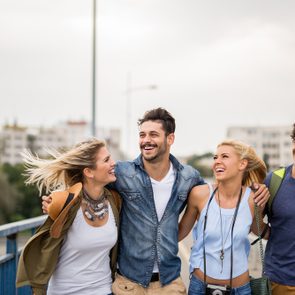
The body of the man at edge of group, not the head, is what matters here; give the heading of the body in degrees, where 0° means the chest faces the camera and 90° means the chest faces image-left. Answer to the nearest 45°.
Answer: approximately 0°

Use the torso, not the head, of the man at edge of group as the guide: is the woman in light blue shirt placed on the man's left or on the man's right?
on the man's right

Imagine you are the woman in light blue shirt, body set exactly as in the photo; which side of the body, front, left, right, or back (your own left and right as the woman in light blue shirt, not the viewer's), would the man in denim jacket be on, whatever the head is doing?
right

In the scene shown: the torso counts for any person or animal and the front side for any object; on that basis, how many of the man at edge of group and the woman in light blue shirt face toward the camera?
2

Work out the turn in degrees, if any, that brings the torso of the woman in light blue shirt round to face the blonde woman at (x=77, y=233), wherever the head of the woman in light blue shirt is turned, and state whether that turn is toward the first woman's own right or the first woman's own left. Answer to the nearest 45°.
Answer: approximately 90° to the first woman's own right

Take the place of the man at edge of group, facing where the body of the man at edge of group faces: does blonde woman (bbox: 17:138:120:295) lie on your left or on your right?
on your right

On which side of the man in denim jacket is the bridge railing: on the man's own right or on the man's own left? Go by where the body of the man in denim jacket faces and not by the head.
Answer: on the man's own right

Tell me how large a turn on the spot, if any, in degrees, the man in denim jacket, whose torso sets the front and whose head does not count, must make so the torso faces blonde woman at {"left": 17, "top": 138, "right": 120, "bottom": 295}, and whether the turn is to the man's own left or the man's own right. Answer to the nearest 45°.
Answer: approximately 45° to the man's own right

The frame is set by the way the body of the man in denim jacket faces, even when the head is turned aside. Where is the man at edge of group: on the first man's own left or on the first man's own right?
on the first man's own left

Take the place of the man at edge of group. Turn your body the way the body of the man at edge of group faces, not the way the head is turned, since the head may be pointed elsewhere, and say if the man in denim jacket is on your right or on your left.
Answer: on your right

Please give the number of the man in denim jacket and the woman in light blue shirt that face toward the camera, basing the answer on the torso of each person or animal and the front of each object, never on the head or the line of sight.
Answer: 2
